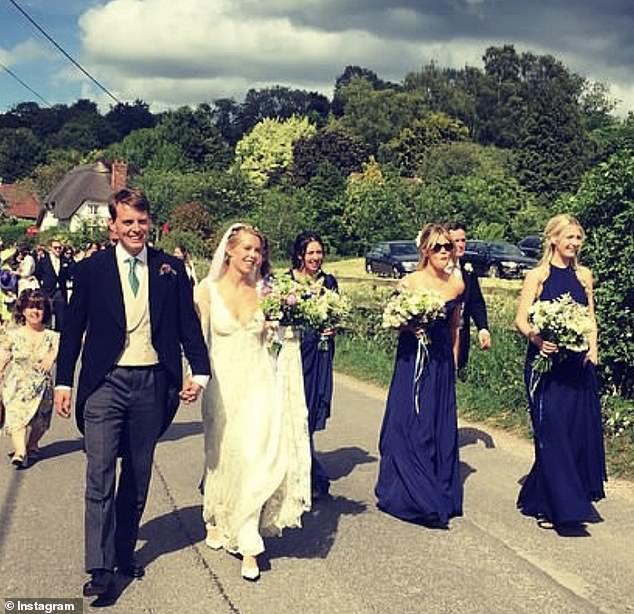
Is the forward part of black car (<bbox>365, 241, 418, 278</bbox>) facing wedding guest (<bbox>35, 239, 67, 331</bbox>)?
no

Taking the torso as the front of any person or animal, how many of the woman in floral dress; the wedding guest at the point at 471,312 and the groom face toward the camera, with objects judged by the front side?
3

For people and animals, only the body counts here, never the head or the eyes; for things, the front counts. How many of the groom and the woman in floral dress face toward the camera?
2

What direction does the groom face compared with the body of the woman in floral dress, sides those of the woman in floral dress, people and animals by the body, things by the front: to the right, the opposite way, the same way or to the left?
the same way

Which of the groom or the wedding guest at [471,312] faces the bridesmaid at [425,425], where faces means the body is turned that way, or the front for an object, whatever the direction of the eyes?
the wedding guest

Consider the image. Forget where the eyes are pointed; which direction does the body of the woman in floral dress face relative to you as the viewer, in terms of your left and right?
facing the viewer

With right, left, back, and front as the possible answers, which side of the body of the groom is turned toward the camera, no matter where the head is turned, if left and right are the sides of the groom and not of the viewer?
front

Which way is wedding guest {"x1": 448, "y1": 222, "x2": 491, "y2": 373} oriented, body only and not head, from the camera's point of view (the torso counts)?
toward the camera

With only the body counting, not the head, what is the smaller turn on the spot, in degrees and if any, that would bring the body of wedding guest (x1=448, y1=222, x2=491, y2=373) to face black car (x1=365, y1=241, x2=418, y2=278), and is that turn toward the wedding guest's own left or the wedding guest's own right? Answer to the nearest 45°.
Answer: approximately 180°

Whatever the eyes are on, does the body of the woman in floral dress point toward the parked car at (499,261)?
no

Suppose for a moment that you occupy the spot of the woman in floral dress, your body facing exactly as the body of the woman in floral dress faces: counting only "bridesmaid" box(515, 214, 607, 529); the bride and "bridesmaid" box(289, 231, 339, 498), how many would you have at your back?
0

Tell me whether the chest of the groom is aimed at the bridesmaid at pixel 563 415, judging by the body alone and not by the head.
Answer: no
